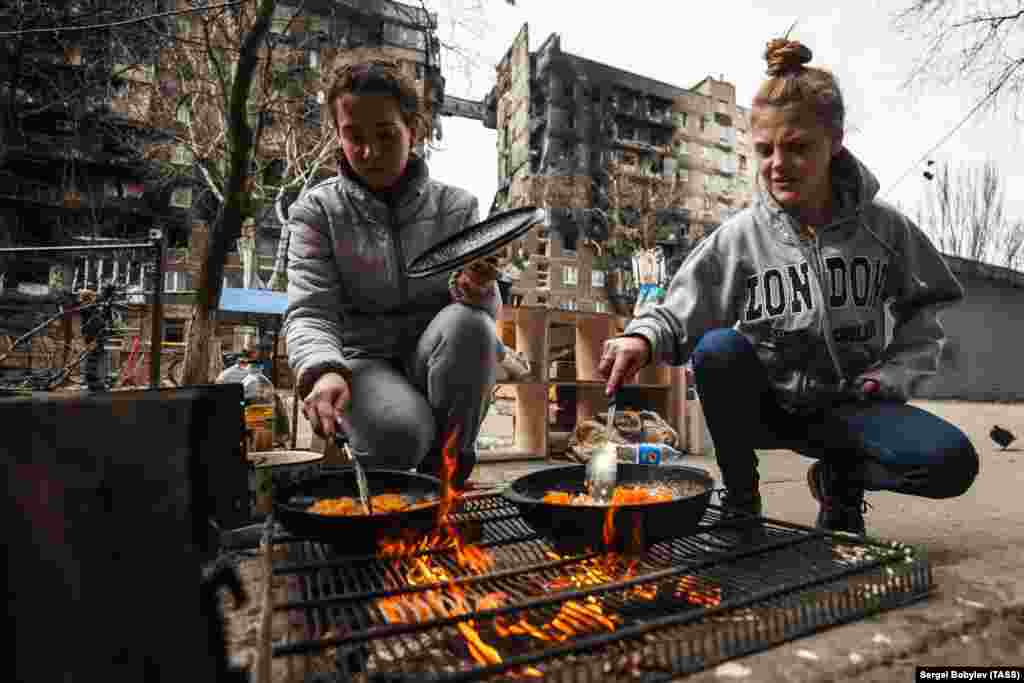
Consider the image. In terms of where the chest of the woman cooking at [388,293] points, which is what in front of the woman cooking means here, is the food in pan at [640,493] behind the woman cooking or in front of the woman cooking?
in front

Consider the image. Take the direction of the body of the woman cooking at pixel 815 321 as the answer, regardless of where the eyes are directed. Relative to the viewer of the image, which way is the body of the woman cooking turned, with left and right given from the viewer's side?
facing the viewer

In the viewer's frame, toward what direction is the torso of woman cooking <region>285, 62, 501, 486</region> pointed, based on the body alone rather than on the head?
toward the camera

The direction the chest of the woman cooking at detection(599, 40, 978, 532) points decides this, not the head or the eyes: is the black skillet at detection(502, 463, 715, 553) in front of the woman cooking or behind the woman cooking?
in front

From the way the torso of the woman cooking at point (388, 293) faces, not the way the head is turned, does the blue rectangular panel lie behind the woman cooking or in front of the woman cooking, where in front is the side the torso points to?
behind
